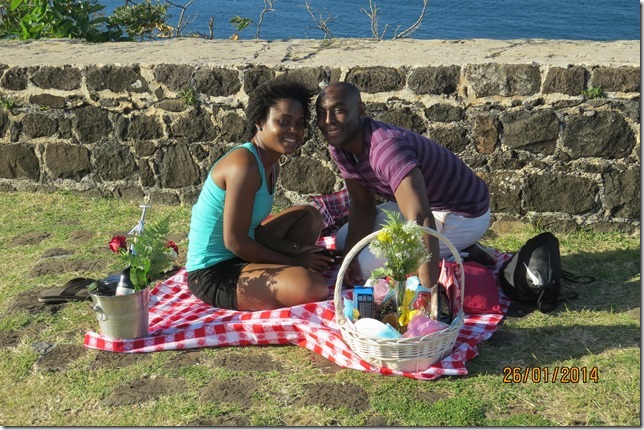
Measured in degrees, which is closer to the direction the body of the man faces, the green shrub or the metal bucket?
the metal bucket

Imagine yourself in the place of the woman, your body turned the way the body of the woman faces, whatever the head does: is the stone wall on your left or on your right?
on your left

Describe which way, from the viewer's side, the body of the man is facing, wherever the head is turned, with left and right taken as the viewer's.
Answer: facing the viewer and to the left of the viewer

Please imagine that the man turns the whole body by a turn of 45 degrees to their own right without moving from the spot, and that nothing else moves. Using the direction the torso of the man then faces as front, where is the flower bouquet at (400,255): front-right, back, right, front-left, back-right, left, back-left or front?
left

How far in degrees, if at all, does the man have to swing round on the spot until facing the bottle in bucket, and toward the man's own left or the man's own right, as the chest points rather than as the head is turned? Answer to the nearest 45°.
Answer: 0° — they already face it

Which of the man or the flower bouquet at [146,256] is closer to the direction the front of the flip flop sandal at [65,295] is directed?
the man
